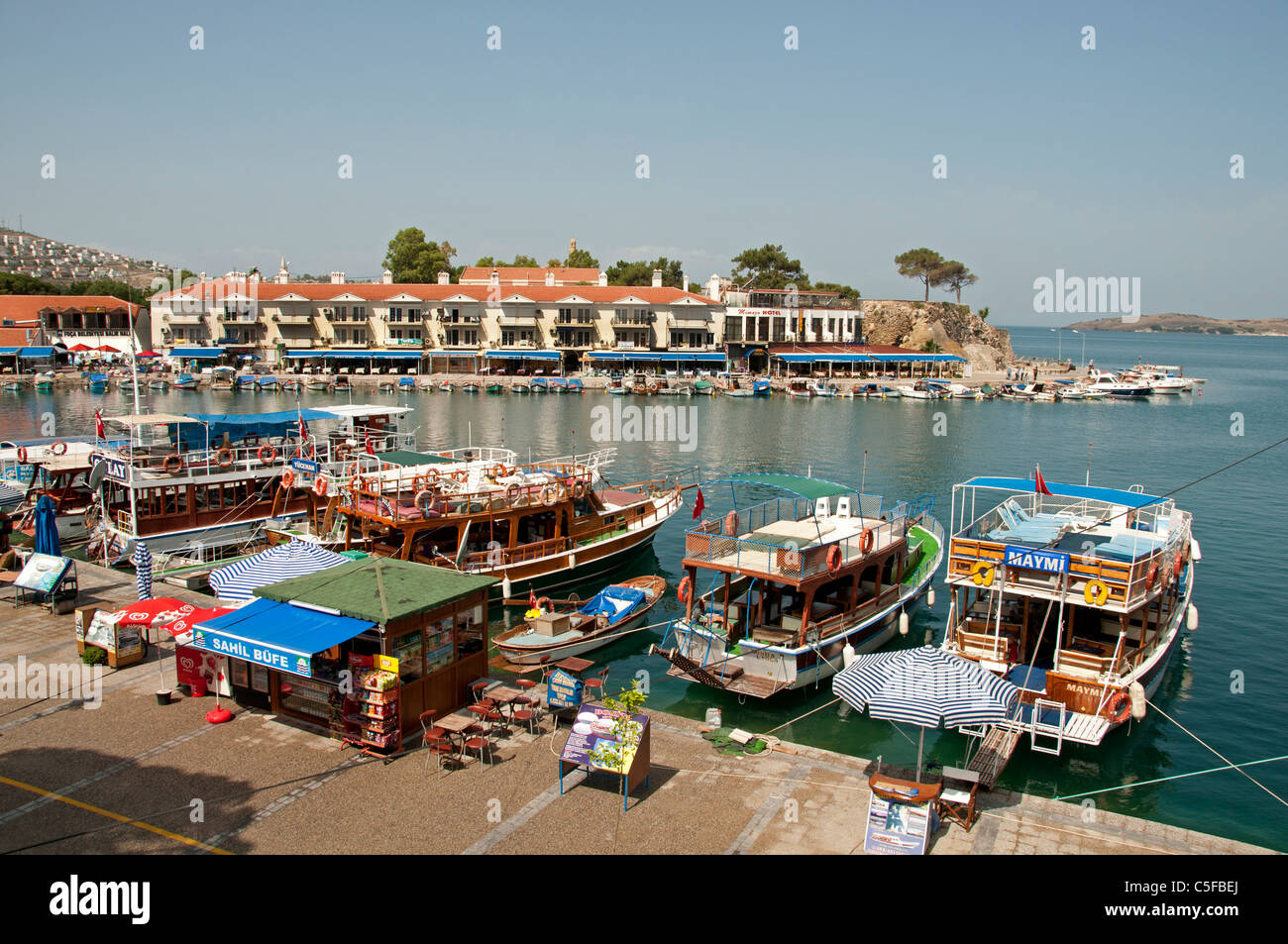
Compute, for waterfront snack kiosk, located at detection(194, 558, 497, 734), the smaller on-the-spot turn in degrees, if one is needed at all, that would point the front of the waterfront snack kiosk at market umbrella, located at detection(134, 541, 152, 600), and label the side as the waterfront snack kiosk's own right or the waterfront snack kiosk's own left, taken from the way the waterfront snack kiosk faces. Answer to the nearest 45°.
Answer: approximately 90° to the waterfront snack kiosk's own right

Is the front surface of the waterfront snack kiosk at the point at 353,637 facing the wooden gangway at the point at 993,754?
no

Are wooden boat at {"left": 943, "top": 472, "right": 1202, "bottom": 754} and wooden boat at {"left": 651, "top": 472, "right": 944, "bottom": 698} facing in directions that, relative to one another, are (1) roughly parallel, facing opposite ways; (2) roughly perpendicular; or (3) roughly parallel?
roughly parallel

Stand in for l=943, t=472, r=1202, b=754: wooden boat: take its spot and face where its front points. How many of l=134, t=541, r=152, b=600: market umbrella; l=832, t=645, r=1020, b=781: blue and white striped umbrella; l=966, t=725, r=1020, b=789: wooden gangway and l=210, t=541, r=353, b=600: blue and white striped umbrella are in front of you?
0

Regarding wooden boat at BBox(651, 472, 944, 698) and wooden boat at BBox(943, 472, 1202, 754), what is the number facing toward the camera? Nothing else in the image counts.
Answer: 0

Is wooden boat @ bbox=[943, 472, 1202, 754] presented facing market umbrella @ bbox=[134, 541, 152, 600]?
no

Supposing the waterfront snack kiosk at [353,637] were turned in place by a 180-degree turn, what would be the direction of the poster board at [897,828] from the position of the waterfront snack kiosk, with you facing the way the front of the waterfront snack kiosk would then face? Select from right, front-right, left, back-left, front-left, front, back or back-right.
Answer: right

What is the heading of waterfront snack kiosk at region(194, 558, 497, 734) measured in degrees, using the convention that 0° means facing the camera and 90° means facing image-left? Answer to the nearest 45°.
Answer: approximately 45°

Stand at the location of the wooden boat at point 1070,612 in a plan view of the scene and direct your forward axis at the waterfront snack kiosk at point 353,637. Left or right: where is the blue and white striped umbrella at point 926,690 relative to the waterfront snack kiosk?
left

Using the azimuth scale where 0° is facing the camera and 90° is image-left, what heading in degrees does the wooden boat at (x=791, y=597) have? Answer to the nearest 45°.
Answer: approximately 225°

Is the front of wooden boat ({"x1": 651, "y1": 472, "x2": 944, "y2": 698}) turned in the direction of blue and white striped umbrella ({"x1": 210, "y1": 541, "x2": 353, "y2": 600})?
no

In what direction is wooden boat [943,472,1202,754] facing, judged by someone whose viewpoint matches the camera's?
facing away from the viewer and to the right of the viewer

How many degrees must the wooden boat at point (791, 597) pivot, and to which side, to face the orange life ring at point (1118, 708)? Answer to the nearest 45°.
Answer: approximately 90° to its right

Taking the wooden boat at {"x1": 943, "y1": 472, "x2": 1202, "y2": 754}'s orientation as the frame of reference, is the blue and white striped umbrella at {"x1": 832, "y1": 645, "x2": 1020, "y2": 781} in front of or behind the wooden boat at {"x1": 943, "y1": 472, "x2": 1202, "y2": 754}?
behind
